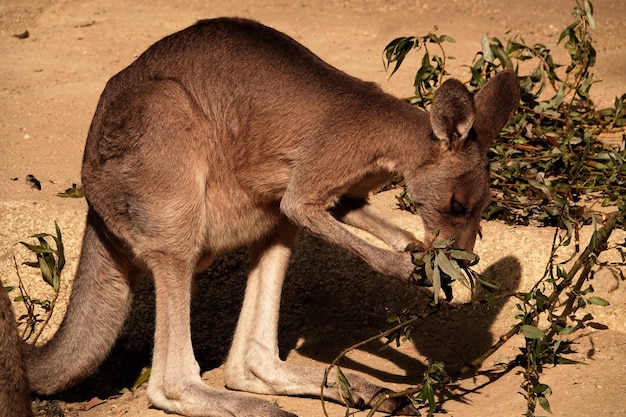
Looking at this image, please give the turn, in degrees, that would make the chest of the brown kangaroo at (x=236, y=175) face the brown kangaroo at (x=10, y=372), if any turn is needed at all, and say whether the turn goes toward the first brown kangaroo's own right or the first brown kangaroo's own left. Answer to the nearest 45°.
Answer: approximately 135° to the first brown kangaroo's own right

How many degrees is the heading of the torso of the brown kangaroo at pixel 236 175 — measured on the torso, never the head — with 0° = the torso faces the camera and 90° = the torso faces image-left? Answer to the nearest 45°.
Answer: approximately 270°
